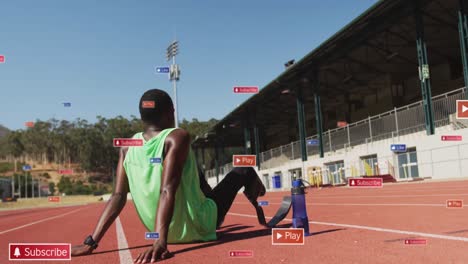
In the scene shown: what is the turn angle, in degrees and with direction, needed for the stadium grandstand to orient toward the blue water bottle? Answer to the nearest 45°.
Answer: approximately 45° to its left

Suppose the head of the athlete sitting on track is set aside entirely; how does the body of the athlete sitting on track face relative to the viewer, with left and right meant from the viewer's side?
facing away from the viewer and to the right of the viewer

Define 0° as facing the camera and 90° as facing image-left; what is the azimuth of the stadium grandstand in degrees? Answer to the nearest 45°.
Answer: approximately 45°

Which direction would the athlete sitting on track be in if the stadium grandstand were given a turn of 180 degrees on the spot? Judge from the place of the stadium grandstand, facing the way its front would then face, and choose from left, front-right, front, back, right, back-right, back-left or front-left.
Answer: back-right

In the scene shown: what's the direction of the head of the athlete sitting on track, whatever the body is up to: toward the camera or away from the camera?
away from the camera

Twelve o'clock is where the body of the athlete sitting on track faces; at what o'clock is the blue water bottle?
The blue water bottle is roughly at 1 o'clock from the athlete sitting on track.
